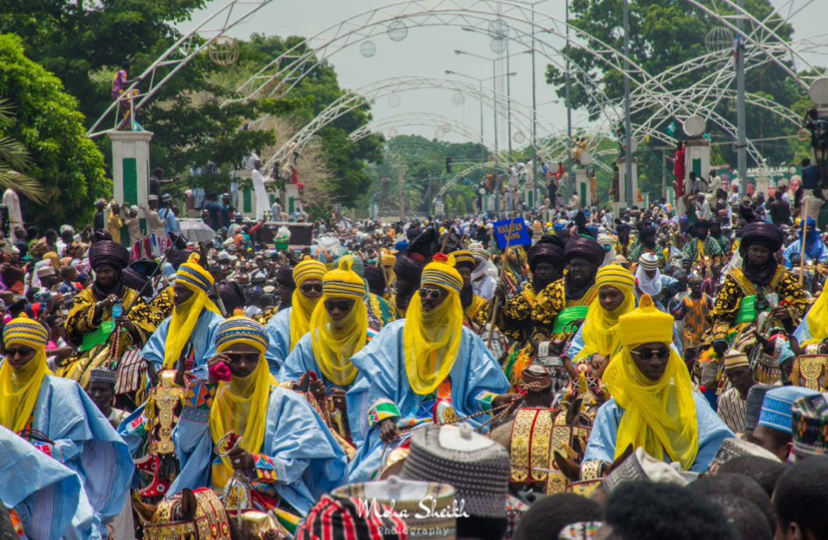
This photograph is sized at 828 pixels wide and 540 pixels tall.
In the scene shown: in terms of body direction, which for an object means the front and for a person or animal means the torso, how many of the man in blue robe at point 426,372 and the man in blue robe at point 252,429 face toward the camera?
2

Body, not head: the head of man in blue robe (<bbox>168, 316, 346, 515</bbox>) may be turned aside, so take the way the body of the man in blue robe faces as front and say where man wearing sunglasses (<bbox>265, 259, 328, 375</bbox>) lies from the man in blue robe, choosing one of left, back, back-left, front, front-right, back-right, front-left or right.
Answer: back

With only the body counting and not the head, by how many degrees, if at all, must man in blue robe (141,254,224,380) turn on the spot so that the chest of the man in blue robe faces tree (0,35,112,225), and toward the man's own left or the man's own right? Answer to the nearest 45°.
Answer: approximately 135° to the man's own right

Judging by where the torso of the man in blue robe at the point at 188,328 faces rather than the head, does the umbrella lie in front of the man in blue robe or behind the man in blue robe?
behind

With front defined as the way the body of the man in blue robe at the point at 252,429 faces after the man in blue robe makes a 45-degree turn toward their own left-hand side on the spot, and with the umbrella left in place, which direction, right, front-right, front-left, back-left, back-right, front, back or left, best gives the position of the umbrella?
back-left

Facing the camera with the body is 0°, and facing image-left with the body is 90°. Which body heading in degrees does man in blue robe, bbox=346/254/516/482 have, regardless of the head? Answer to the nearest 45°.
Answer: approximately 0°

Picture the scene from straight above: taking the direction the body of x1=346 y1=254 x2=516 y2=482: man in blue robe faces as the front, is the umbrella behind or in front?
behind
